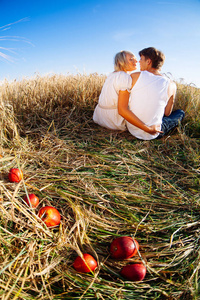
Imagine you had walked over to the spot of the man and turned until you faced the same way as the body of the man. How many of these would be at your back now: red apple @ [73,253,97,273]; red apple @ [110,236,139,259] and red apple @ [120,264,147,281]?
3

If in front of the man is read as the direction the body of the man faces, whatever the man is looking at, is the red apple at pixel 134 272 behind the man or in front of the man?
behind

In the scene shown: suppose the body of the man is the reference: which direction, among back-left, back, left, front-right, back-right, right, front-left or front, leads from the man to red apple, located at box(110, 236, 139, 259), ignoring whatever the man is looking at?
back

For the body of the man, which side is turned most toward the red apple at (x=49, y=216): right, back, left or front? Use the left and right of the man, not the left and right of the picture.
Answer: back

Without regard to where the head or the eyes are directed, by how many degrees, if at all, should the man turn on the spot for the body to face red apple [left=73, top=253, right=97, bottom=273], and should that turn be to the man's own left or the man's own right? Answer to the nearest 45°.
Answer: approximately 180°

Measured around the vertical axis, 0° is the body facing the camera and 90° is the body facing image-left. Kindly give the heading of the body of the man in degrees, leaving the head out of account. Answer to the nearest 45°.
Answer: approximately 180°

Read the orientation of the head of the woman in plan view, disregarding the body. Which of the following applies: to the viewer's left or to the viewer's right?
to the viewer's right
